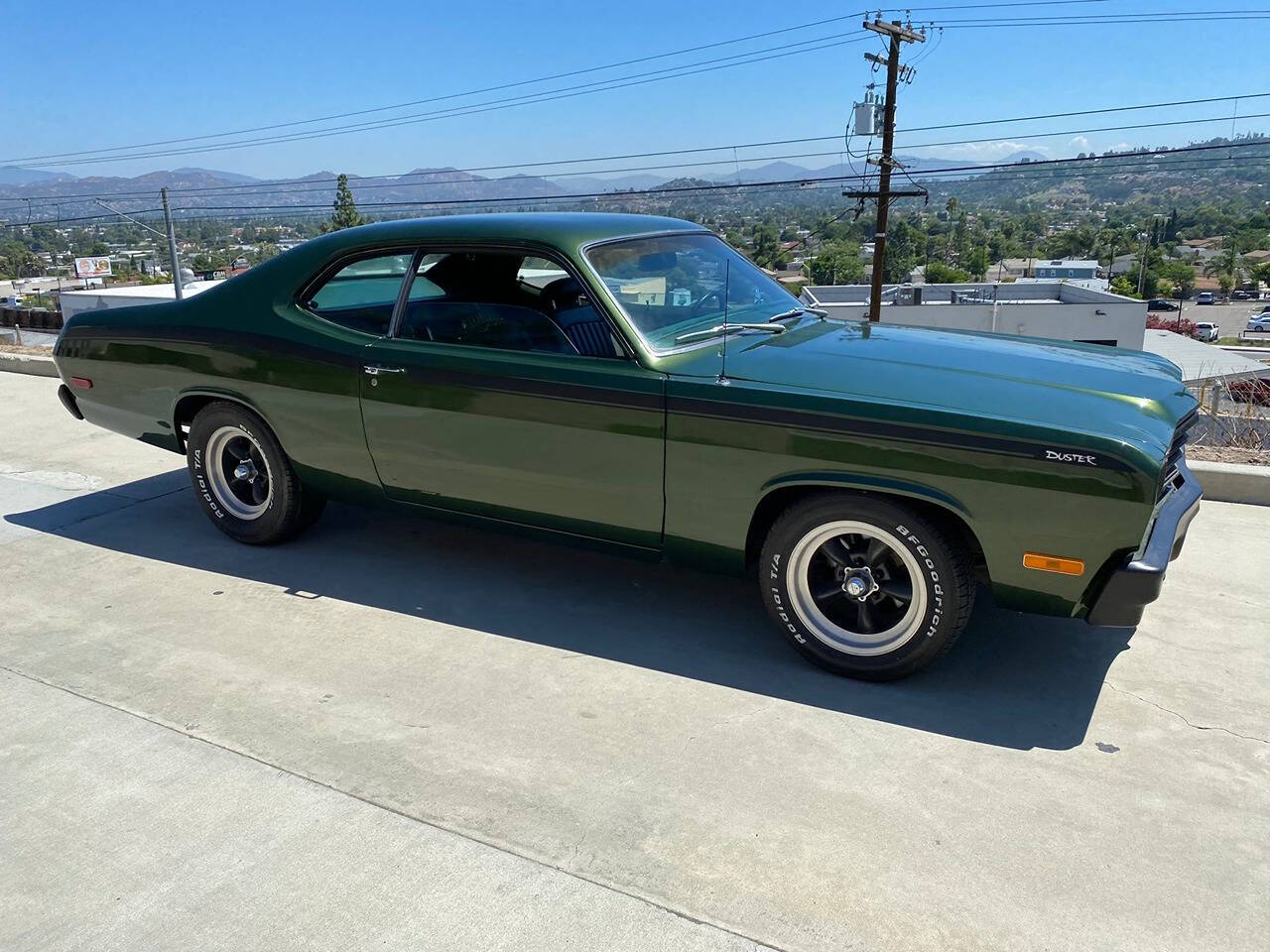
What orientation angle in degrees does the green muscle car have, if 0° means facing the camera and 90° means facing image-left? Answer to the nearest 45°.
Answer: approximately 315°

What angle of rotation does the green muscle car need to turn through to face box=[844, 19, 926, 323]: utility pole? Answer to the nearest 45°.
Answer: approximately 135° to its left

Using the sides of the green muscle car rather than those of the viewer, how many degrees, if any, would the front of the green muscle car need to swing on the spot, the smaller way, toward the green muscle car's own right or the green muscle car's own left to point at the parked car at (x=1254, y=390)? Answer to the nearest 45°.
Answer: approximately 90° to the green muscle car's own left

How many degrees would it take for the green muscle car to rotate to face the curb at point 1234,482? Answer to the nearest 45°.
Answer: approximately 90° to its left

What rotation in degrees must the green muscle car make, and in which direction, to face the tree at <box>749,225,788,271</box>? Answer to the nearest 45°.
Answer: approximately 135° to its left

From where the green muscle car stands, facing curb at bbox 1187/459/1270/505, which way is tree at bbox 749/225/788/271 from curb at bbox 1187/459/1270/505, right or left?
left
